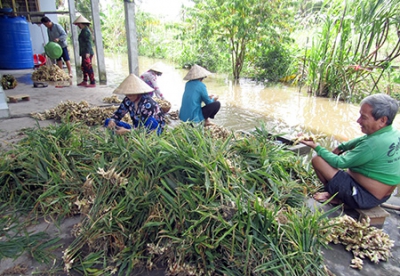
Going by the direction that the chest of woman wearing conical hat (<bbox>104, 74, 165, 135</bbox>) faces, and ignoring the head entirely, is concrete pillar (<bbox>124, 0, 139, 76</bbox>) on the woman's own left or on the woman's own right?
on the woman's own right

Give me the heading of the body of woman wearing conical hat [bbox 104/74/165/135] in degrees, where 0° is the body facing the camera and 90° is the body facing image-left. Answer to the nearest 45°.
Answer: approximately 45°

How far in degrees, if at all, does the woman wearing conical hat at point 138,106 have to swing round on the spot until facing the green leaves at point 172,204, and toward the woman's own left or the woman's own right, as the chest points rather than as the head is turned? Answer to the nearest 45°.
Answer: approximately 45° to the woman's own left

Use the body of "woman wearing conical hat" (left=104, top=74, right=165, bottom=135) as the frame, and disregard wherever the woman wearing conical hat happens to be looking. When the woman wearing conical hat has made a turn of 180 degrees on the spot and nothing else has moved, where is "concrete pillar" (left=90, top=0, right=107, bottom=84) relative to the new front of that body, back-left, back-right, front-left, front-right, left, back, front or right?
front-left

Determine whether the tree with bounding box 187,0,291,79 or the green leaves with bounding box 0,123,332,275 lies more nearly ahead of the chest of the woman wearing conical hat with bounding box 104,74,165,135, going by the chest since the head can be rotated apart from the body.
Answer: the green leaves

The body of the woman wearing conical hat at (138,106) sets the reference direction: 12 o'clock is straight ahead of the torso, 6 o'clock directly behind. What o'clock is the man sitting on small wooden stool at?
The man sitting on small wooden stool is roughly at 9 o'clock from the woman wearing conical hat.

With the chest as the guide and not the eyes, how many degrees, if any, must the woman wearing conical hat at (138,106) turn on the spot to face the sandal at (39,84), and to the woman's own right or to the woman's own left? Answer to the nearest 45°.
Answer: approximately 90° to the woman's own right

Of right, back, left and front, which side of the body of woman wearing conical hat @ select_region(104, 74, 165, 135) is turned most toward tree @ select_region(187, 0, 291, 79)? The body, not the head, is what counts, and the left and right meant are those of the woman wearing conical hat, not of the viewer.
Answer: back
